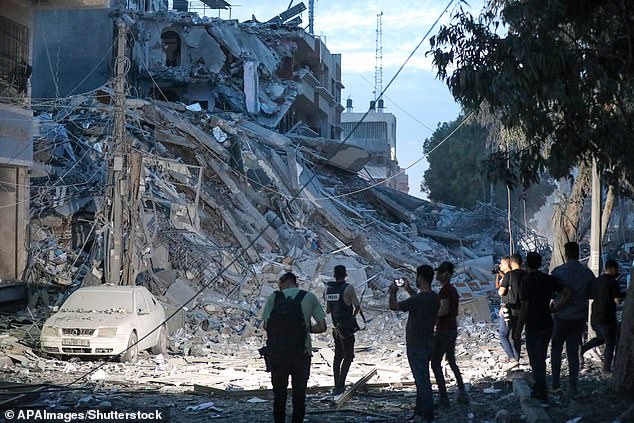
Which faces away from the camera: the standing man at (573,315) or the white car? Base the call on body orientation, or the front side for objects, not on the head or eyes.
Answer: the standing man

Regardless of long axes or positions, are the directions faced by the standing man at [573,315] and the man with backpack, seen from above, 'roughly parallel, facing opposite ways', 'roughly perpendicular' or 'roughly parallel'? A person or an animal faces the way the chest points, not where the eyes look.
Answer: roughly parallel

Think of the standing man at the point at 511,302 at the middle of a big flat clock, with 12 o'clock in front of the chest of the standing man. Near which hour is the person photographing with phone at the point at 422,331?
The person photographing with phone is roughly at 8 o'clock from the standing man.

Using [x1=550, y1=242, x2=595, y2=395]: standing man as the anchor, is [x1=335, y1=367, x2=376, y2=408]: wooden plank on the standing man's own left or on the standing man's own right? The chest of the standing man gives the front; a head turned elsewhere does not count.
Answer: on the standing man's own left

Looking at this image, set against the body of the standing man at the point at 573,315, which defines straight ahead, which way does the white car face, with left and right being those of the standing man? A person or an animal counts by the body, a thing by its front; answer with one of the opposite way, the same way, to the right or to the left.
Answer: the opposite way

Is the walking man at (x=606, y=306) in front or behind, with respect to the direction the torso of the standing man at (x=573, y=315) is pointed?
in front

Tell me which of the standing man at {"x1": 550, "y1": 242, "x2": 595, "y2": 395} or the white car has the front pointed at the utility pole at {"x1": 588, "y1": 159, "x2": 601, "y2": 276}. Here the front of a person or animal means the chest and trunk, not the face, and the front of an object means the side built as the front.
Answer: the standing man

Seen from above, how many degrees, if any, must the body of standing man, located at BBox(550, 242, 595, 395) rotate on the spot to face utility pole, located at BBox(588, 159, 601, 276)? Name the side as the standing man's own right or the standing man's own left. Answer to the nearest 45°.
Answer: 0° — they already face it

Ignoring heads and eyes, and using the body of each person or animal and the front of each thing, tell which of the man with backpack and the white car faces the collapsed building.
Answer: the man with backpack

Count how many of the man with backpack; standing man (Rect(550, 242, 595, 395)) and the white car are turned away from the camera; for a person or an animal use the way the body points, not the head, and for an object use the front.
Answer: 2

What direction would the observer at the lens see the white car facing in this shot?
facing the viewer and to the left of the viewer

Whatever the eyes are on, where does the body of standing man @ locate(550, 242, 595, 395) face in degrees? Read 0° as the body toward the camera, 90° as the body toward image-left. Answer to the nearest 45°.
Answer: approximately 180°

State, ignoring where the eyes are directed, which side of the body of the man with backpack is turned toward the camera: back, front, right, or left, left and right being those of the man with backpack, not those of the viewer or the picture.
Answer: back

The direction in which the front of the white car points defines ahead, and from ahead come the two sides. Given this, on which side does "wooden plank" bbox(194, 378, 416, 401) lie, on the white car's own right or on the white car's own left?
on the white car's own left

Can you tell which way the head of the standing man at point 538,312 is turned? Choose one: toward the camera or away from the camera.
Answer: away from the camera

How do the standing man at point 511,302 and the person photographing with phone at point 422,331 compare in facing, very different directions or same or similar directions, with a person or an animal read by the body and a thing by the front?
same or similar directions

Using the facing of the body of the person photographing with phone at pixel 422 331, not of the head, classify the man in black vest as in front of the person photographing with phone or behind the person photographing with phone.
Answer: in front

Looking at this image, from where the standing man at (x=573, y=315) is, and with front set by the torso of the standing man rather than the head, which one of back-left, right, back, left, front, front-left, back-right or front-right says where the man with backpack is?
back-left
